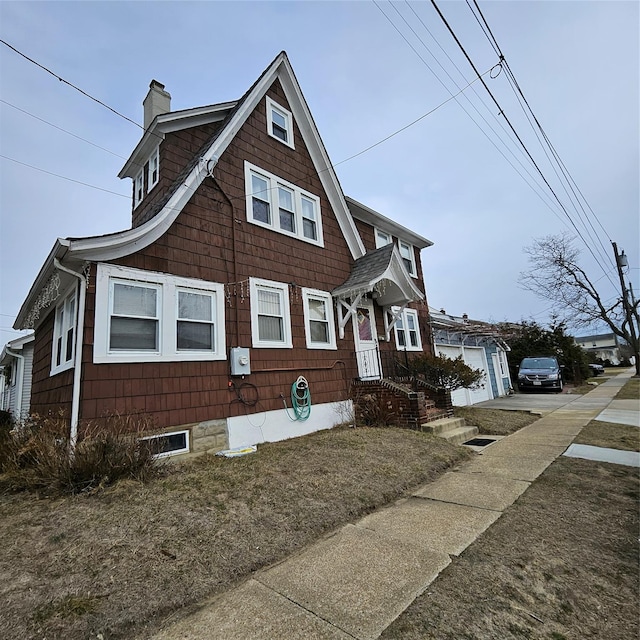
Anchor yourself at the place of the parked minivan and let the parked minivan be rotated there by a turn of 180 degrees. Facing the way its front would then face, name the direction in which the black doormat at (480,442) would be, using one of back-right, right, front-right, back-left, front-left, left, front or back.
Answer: back

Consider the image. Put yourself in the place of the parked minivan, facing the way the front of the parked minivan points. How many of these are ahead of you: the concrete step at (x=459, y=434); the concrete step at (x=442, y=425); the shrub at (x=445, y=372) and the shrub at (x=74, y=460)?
4

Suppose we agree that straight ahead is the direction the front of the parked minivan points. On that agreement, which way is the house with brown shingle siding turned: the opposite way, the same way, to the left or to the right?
to the left

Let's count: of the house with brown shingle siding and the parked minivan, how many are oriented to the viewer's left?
0

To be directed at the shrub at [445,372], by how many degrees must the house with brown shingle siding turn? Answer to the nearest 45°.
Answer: approximately 45° to its left

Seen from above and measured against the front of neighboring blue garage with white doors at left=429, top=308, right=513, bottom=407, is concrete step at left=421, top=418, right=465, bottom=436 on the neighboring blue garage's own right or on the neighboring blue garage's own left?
on the neighboring blue garage's own right

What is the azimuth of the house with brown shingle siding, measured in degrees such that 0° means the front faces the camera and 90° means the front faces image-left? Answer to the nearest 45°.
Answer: approximately 315°

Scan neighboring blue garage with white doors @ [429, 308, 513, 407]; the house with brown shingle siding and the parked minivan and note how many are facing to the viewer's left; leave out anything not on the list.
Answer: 0

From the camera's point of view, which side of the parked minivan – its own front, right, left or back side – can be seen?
front

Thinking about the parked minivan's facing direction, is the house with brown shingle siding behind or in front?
in front

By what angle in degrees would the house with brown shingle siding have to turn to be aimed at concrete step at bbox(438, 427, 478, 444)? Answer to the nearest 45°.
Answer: approximately 45° to its left

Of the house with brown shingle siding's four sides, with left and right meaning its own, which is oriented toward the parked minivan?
left

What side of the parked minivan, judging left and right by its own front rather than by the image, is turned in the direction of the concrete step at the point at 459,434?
front
